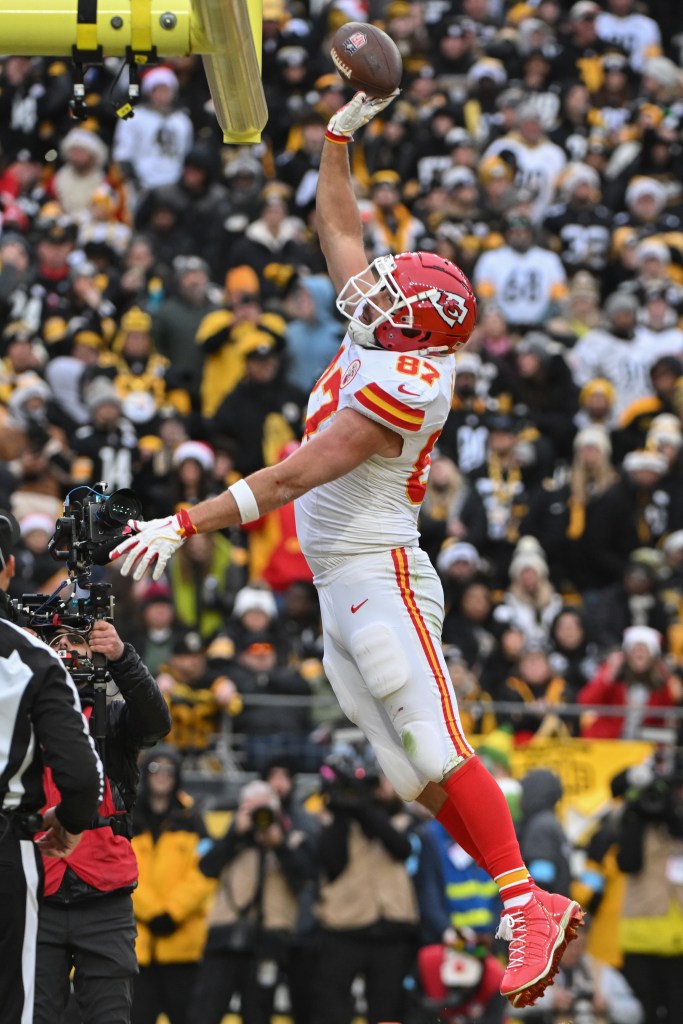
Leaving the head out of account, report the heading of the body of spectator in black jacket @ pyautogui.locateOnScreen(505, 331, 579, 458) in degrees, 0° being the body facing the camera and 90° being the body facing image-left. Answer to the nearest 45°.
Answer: approximately 45°

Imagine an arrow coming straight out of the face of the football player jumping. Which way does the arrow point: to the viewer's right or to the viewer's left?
to the viewer's left

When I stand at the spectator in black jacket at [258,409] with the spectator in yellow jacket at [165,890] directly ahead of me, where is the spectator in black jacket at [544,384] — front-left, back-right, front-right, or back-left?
back-left

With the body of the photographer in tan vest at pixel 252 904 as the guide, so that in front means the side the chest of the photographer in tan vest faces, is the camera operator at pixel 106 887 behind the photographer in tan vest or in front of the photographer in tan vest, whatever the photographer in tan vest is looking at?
in front

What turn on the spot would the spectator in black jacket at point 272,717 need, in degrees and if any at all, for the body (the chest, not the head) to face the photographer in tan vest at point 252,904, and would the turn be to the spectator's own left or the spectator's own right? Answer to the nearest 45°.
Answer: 0° — they already face them
